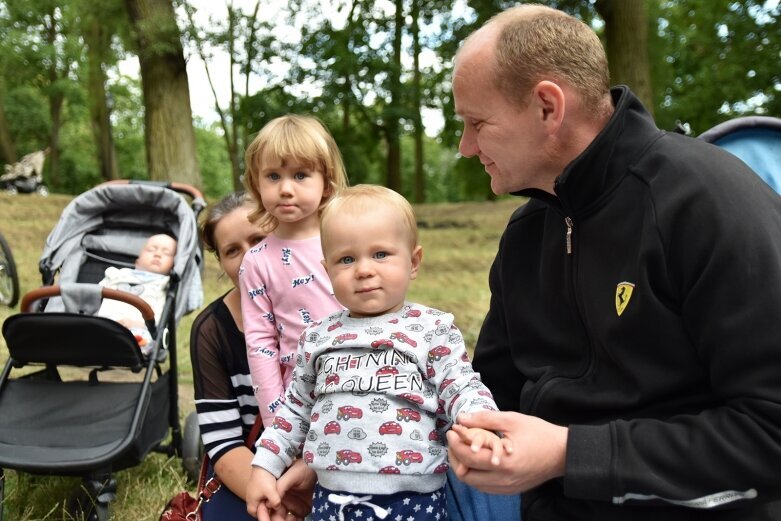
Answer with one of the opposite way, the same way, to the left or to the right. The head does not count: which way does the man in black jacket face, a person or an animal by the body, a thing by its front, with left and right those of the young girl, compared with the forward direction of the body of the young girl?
to the right

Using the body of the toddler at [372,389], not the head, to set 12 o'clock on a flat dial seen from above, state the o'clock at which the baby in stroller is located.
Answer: The baby in stroller is roughly at 5 o'clock from the toddler.

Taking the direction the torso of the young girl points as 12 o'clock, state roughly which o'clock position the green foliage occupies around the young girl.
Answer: The green foliage is roughly at 6 o'clock from the young girl.

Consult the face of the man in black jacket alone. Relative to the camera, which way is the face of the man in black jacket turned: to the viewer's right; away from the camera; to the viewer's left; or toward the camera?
to the viewer's left

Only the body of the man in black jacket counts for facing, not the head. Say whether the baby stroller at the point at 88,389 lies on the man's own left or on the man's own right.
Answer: on the man's own right

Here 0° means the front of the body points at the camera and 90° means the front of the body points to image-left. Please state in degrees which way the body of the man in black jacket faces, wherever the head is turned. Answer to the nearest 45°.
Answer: approximately 45°

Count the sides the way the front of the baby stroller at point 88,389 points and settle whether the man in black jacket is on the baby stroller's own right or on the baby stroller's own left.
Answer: on the baby stroller's own left

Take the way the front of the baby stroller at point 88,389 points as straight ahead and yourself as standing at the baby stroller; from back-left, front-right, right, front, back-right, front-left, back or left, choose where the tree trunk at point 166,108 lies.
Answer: back-right

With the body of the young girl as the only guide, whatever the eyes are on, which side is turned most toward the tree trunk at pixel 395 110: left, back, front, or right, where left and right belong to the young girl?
back

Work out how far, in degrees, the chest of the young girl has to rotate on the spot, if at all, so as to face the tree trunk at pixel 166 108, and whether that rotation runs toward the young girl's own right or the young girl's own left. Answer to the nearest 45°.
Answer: approximately 180°

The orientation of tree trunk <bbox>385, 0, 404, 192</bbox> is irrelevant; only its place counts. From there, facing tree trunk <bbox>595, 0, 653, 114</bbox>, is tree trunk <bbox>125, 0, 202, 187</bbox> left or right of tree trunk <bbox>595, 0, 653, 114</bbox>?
right

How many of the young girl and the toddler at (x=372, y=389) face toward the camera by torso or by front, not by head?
2
